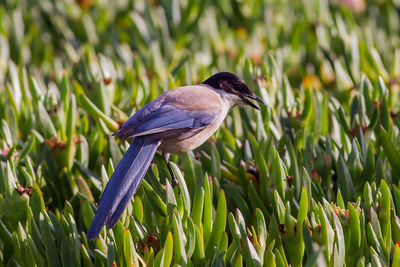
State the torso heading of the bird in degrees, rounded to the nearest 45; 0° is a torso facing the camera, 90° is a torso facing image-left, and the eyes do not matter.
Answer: approximately 270°
